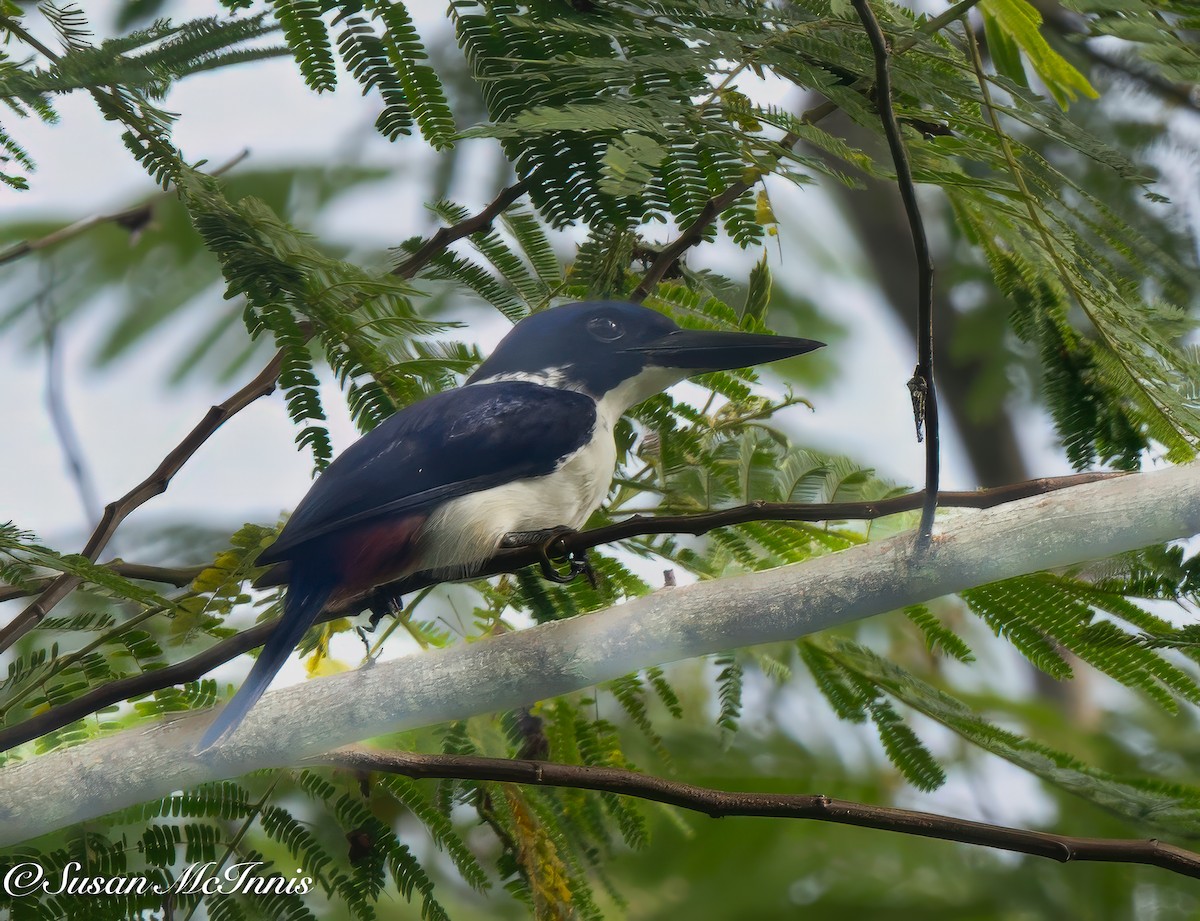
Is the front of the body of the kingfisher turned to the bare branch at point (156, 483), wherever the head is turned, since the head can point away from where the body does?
no

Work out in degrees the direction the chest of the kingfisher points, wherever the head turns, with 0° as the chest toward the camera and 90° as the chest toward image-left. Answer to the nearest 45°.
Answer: approximately 270°

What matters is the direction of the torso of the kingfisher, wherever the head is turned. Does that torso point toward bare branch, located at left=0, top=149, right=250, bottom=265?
no

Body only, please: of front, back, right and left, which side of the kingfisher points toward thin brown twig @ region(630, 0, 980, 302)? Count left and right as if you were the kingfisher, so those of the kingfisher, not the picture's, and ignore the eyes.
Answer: front

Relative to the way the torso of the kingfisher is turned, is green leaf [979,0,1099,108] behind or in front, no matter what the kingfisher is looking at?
in front

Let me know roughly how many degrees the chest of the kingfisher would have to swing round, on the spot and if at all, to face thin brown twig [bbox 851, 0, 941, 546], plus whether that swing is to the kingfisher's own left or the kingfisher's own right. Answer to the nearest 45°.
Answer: approximately 45° to the kingfisher's own right
